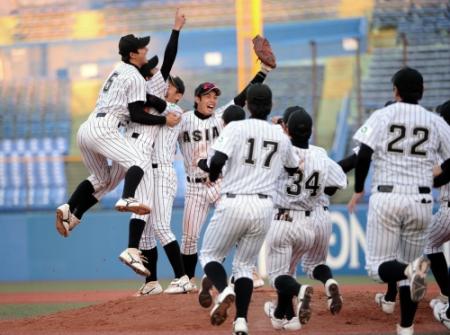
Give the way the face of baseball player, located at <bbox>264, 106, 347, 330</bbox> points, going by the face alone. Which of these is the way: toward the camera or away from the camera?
away from the camera

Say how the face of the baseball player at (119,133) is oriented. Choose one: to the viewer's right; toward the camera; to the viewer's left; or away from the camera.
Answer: to the viewer's right

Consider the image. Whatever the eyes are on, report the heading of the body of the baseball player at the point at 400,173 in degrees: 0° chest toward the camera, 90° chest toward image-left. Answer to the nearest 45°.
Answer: approximately 180°

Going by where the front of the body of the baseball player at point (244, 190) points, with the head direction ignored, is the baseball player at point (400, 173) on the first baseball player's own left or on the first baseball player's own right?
on the first baseball player's own right

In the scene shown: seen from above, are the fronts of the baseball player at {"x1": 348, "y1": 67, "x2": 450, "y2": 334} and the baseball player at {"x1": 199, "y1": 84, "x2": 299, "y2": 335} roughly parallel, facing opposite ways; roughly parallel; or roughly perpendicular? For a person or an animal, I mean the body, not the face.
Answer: roughly parallel

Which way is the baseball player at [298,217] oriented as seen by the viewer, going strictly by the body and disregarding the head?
away from the camera

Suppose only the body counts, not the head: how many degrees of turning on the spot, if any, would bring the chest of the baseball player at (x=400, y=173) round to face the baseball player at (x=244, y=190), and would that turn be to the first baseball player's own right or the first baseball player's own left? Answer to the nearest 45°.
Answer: approximately 90° to the first baseball player's own left

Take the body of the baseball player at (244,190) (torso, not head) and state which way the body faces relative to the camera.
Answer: away from the camera

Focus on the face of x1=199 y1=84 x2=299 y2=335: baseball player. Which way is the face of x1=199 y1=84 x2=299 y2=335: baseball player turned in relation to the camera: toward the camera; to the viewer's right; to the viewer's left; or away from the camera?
away from the camera

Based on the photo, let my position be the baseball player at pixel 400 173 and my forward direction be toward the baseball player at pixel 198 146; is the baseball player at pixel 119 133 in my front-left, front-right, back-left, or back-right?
front-left

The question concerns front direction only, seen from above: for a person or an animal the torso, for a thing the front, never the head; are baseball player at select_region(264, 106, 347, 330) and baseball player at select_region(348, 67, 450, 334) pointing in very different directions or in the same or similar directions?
same or similar directions
